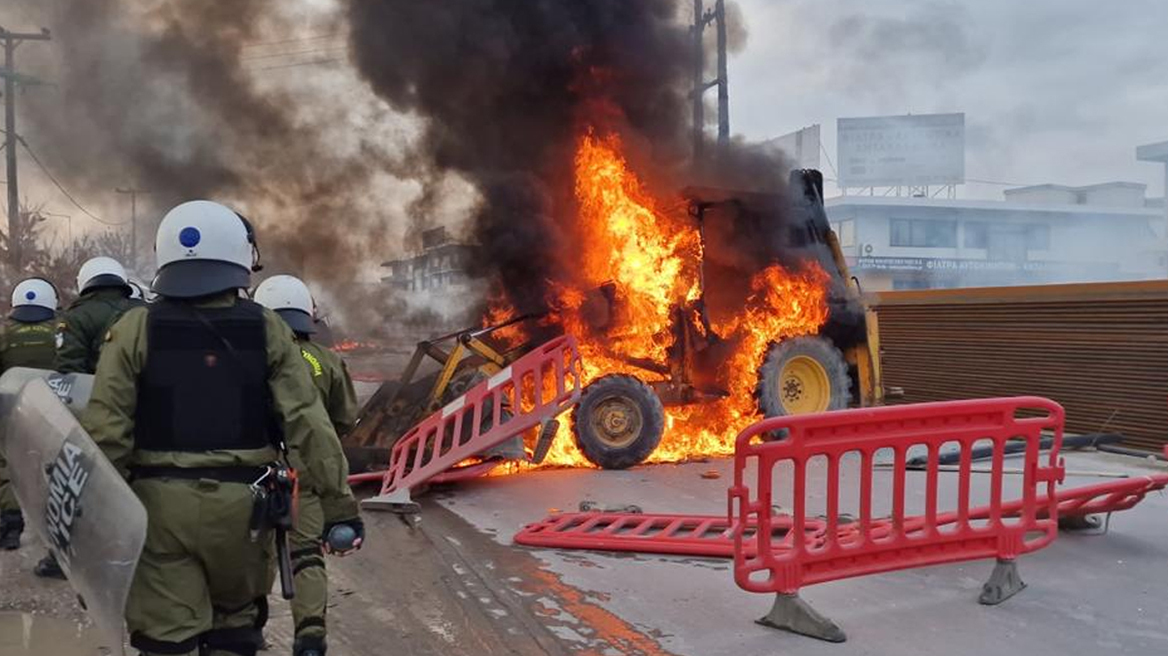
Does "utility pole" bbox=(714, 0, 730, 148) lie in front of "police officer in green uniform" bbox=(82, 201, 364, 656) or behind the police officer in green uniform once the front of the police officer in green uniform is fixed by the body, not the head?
in front

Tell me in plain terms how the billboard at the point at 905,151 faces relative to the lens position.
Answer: facing the viewer

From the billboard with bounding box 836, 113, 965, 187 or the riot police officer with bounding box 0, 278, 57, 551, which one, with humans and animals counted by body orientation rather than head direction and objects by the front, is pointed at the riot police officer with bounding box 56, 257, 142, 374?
the billboard

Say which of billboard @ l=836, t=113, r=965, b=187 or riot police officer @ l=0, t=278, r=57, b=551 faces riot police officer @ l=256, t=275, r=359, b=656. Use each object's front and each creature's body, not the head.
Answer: the billboard

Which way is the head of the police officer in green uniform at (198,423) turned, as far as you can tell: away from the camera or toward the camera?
away from the camera

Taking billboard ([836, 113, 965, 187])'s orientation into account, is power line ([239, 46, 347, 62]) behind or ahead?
ahead

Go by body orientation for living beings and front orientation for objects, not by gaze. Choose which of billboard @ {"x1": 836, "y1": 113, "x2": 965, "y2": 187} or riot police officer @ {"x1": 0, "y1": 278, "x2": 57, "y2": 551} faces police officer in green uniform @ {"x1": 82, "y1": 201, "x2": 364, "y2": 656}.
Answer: the billboard

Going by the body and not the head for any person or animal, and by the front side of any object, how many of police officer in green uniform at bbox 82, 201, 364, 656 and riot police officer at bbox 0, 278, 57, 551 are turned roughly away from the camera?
2

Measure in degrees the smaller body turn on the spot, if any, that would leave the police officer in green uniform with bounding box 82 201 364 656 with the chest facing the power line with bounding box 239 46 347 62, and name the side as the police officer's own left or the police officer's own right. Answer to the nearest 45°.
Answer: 0° — they already face it

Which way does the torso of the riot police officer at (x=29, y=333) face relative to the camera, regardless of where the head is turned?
away from the camera

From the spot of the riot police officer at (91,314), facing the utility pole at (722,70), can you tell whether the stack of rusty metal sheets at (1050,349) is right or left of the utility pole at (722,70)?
right

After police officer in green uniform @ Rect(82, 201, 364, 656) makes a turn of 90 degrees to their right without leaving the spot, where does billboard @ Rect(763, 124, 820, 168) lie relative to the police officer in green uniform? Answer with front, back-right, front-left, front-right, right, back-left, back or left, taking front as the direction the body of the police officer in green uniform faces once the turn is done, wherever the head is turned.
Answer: front-left

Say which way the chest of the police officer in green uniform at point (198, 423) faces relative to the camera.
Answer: away from the camera
